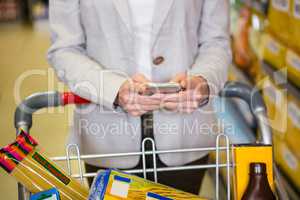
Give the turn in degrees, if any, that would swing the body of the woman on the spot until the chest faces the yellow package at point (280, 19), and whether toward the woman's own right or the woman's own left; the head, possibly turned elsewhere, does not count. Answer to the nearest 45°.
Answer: approximately 135° to the woman's own left

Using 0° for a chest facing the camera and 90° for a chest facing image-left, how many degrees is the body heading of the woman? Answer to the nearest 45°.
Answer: approximately 0°

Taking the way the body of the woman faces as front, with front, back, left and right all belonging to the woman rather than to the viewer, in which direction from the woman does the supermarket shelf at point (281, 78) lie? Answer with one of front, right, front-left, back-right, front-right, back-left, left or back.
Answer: back-left

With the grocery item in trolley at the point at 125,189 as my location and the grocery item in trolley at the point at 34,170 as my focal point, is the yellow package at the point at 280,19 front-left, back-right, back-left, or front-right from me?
back-right

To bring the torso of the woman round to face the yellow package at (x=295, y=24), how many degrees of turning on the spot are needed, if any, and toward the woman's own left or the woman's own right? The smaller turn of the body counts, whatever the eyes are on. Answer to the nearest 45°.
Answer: approximately 135° to the woman's own left
